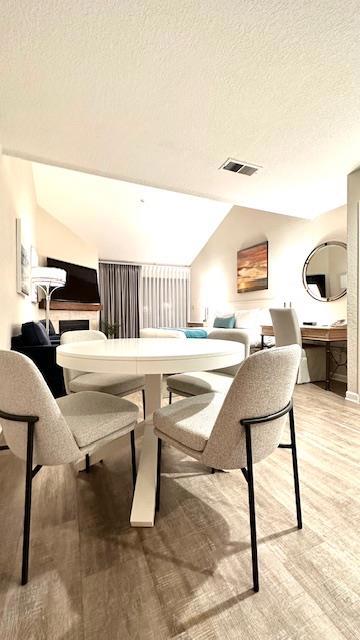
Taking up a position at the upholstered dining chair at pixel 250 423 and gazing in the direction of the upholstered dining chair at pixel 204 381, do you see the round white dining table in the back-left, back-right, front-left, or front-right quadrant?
front-left

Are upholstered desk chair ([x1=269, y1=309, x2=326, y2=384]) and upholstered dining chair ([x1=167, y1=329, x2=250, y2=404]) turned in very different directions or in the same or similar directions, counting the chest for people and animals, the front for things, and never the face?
very different directions

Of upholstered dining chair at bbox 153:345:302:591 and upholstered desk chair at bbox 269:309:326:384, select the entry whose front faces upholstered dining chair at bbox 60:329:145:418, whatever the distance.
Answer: upholstered dining chair at bbox 153:345:302:591

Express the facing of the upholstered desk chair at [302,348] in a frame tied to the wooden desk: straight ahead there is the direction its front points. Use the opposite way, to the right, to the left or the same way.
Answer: the opposite way

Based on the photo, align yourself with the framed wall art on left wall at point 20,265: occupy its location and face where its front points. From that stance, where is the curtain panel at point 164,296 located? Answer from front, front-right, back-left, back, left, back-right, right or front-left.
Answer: front-left

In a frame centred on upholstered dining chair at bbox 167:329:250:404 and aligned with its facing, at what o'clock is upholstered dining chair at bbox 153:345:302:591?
upholstered dining chair at bbox 153:345:302:591 is roughly at 10 o'clock from upholstered dining chair at bbox 167:329:250:404.

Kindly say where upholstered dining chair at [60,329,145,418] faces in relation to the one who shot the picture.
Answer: facing the viewer and to the right of the viewer

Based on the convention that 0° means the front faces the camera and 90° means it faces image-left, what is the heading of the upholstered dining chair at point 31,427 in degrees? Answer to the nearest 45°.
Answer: approximately 225°

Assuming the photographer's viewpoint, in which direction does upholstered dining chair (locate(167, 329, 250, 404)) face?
facing the viewer and to the left of the viewer

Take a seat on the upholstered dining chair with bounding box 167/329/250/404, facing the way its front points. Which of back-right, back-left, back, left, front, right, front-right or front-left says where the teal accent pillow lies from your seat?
back-right

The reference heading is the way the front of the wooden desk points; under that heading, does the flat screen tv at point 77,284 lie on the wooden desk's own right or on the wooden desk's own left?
on the wooden desk's own right

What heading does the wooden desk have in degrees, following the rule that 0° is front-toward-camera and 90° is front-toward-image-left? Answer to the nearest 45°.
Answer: approximately 45°

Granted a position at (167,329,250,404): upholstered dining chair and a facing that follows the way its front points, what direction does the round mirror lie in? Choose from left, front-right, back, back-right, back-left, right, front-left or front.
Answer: back

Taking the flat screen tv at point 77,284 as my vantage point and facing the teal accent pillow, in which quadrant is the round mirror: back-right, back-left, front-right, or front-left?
front-right

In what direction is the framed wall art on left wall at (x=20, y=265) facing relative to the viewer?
to the viewer's right

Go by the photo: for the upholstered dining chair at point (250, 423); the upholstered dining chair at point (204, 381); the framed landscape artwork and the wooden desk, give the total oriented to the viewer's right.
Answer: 0

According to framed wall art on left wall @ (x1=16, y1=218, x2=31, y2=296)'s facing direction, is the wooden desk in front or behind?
in front
